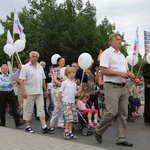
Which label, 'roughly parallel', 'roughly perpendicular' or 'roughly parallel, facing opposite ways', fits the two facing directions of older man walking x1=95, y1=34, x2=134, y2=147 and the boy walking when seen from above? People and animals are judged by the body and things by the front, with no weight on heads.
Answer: roughly parallel

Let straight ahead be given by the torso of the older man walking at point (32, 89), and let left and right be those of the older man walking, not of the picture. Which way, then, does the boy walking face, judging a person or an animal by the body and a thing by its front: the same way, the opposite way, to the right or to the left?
the same way

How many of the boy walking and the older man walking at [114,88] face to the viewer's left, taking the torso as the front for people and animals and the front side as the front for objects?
0

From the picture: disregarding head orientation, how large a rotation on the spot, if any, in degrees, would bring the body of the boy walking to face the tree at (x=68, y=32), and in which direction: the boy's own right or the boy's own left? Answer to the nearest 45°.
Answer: approximately 135° to the boy's own left

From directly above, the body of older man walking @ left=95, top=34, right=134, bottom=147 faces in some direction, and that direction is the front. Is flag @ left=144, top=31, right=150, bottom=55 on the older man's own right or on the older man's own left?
on the older man's own left

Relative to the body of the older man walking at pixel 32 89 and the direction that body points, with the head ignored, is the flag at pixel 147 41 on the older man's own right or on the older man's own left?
on the older man's own left

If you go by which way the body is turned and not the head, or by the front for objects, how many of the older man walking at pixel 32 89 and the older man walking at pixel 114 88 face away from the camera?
0

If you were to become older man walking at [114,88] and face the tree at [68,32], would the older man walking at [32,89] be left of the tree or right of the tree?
left

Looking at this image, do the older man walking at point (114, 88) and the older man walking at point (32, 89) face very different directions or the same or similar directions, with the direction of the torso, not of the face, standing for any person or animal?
same or similar directions

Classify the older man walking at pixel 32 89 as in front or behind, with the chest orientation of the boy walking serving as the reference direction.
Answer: behind

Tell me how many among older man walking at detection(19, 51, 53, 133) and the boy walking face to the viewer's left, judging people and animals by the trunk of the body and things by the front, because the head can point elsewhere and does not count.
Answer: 0

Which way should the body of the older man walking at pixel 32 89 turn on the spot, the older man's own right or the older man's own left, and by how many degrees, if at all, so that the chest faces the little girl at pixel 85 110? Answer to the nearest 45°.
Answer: approximately 45° to the older man's own left

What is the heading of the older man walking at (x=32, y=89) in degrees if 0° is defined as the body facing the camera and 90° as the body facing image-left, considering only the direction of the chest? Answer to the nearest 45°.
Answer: approximately 315°

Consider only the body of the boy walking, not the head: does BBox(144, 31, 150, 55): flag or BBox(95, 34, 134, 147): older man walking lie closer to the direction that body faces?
the older man walking
